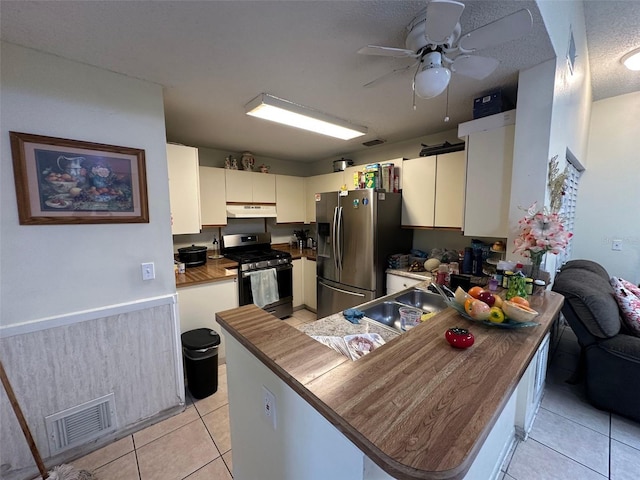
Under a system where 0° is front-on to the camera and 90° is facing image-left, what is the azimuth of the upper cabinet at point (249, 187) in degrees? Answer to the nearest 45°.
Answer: approximately 315°

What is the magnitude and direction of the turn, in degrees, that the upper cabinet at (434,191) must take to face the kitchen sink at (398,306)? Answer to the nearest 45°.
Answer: approximately 45° to its left

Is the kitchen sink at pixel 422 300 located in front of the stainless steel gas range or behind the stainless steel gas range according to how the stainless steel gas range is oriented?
in front

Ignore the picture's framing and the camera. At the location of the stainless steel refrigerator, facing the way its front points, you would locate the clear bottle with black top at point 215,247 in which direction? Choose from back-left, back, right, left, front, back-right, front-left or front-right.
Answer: front-right

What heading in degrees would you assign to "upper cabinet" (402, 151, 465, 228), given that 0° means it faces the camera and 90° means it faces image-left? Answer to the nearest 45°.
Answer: approximately 45°

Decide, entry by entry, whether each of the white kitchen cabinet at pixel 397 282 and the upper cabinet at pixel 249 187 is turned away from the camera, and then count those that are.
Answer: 0

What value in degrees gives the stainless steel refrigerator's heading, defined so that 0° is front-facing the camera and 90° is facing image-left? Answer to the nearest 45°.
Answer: approximately 45°
